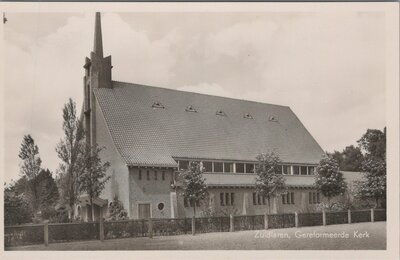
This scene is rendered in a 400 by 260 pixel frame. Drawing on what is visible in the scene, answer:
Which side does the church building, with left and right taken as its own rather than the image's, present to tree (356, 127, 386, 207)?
left
